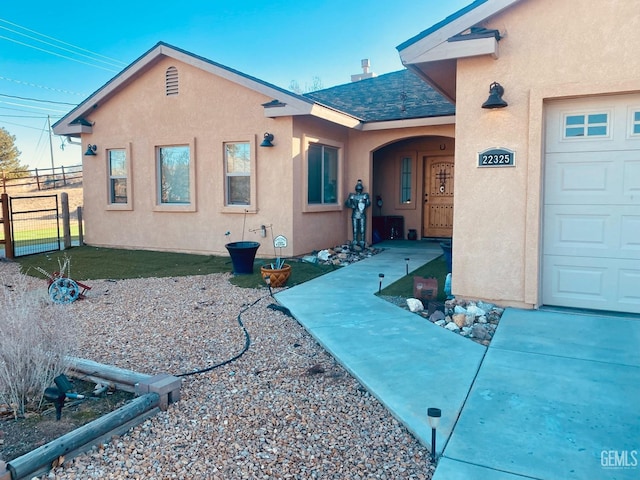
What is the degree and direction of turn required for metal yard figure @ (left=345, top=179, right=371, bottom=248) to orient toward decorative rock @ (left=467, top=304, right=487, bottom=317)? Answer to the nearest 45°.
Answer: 0° — it already faces it

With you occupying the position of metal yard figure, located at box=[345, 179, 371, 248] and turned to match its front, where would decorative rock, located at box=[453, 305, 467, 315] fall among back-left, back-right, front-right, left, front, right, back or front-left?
front

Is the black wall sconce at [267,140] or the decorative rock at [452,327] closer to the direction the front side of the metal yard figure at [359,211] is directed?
the decorative rock

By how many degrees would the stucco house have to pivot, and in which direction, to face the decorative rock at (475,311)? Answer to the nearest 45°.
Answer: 0° — it already faces it

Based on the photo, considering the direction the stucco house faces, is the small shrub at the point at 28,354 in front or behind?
in front

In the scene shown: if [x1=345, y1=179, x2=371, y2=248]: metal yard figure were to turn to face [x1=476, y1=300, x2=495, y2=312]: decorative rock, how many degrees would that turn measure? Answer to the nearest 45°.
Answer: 0° — it already faces it

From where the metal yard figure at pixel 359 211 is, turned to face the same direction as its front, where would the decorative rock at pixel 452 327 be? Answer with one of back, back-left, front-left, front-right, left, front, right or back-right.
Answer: front

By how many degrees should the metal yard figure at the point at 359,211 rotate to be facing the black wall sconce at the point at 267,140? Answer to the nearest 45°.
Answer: approximately 45° to its right

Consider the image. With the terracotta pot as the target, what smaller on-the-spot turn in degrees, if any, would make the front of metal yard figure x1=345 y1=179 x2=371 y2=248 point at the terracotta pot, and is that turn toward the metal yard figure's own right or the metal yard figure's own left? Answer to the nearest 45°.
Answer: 0° — it already faces it

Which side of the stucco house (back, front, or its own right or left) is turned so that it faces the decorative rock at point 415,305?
front

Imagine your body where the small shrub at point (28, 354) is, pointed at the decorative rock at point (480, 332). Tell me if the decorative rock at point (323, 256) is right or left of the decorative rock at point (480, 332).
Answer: left

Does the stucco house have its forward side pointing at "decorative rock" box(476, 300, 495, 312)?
yes

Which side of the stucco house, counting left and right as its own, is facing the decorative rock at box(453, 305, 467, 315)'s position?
front

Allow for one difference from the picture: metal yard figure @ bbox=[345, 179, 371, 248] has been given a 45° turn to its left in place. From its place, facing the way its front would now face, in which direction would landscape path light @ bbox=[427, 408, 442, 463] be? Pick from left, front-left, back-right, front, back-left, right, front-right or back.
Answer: front-right

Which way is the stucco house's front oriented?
toward the camera

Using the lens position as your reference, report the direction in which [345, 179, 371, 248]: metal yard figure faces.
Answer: facing the viewer

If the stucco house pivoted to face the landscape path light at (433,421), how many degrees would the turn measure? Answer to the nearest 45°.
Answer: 0° — it already faces it
